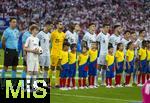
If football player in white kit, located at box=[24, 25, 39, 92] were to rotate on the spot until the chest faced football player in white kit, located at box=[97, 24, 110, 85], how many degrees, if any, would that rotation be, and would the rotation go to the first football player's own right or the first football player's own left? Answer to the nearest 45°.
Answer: approximately 90° to the first football player's own left

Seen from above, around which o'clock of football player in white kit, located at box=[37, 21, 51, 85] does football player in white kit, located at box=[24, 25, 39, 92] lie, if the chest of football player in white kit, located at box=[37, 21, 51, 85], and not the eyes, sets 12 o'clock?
football player in white kit, located at box=[24, 25, 39, 92] is roughly at 2 o'clock from football player in white kit, located at box=[37, 21, 51, 85].

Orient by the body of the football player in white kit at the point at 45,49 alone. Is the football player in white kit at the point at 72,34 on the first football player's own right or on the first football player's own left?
on the first football player's own left

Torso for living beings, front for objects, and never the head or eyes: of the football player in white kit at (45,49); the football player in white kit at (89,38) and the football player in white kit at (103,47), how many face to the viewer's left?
0

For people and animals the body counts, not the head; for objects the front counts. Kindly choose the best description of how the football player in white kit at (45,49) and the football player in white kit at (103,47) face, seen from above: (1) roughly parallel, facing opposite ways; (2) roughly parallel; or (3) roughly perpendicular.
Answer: roughly parallel

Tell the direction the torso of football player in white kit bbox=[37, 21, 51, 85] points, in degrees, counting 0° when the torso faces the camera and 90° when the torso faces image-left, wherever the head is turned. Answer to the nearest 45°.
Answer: approximately 315°

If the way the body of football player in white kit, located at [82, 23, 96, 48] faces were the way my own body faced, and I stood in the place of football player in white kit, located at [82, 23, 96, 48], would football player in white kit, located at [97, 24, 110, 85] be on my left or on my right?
on my left

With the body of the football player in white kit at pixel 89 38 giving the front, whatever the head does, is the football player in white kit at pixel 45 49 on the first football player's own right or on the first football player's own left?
on the first football player's own right

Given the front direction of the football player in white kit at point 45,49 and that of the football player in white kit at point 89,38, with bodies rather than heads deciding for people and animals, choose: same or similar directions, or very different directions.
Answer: same or similar directions

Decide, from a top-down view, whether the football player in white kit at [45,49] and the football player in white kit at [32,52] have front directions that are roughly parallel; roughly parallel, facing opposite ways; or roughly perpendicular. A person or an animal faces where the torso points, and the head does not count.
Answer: roughly parallel

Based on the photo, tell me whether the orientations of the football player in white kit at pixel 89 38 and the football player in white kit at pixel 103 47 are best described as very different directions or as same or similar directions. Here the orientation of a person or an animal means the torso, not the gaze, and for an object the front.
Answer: same or similar directions
